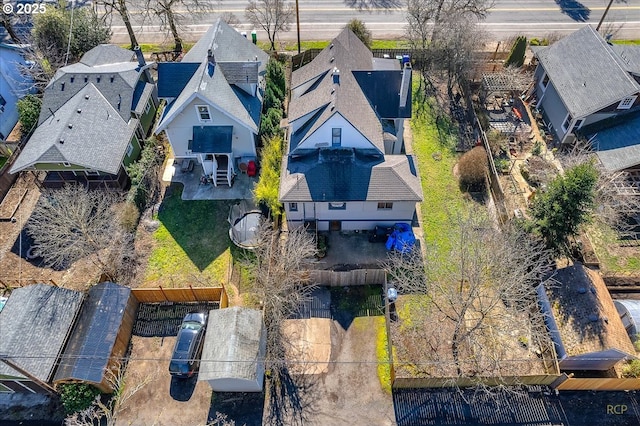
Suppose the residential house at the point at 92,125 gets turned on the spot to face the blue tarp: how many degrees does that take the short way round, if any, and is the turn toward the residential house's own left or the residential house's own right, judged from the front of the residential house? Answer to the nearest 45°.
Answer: approximately 135° to the residential house's own right

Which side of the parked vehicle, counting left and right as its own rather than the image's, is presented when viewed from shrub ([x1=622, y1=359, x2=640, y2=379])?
right

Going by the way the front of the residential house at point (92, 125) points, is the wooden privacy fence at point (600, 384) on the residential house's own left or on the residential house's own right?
on the residential house's own right

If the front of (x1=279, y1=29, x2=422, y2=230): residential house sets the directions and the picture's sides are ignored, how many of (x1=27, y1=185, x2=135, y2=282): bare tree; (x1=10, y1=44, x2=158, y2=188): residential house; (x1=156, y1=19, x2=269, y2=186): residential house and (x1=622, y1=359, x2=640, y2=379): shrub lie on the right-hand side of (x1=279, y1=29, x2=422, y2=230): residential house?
1

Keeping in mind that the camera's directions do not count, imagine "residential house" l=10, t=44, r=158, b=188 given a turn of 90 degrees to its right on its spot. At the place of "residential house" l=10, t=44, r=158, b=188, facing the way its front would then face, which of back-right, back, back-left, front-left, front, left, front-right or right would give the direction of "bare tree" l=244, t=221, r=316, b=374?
front-right

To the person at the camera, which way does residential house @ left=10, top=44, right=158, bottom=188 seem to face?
facing away from the viewer

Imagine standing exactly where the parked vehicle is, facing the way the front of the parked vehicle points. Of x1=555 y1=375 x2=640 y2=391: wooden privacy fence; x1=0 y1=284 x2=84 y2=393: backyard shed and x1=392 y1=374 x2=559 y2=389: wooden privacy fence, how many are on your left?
1

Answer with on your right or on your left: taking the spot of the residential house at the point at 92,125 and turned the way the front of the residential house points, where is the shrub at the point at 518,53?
on your right

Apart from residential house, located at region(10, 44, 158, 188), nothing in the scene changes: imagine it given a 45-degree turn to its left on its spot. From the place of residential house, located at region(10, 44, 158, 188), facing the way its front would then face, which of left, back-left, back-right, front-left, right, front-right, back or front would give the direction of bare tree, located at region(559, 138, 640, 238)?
back

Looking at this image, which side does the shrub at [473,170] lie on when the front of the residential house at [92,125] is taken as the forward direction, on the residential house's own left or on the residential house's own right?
on the residential house's own right

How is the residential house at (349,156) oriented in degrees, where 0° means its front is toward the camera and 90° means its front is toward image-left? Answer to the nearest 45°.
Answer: approximately 180°

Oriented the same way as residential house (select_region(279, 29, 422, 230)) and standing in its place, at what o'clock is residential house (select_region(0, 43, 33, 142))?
residential house (select_region(0, 43, 33, 142)) is roughly at 9 o'clock from residential house (select_region(279, 29, 422, 230)).

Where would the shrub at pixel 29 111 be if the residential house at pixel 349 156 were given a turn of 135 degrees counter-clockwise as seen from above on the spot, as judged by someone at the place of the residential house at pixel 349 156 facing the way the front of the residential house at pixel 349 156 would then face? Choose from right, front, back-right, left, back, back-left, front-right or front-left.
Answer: front-right

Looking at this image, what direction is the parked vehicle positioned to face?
away from the camera
